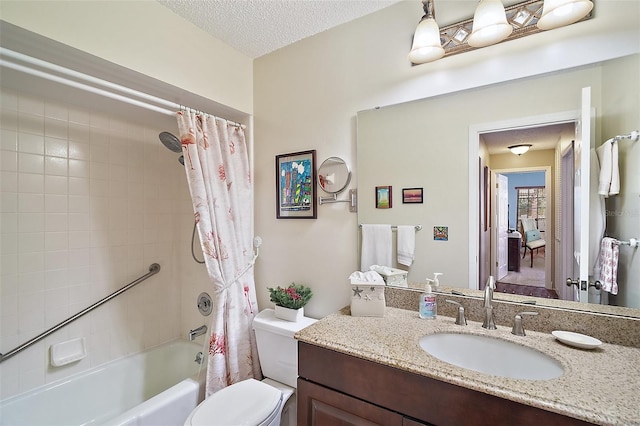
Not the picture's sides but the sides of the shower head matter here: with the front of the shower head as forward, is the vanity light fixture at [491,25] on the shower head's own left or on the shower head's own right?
on the shower head's own left

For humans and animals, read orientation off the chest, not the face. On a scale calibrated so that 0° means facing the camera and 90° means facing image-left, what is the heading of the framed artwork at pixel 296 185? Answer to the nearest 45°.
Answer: approximately 45°

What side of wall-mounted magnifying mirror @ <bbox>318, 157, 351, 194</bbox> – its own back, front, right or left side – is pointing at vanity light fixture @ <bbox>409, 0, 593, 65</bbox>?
left

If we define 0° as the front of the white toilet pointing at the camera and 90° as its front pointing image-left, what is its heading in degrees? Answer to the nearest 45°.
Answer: approximately 45°

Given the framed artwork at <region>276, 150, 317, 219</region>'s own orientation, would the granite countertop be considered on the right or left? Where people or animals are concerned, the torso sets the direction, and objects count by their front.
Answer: on its left
